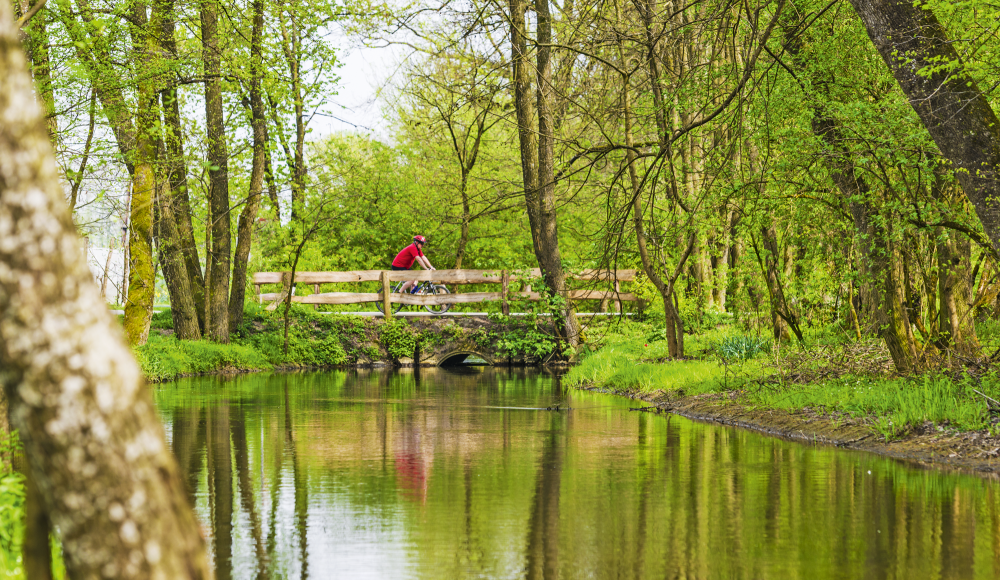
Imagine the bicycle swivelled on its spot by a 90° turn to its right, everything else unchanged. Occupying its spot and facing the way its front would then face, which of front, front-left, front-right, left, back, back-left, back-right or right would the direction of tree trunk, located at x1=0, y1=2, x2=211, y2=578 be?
front

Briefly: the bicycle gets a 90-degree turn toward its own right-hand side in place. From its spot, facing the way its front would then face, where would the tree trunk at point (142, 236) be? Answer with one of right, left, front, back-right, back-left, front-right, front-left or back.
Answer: front-right

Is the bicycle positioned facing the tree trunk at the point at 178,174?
no

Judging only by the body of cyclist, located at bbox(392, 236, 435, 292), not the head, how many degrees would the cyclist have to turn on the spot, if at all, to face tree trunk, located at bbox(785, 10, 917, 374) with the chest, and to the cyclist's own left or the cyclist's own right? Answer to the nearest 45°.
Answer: approximately 90° to the cyclist's own right

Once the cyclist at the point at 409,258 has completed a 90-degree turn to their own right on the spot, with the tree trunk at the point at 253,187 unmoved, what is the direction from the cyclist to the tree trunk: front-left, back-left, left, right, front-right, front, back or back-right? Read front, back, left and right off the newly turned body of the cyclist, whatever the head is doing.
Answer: front-right

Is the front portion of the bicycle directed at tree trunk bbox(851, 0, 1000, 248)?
no

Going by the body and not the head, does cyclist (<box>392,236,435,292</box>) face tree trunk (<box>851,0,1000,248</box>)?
no

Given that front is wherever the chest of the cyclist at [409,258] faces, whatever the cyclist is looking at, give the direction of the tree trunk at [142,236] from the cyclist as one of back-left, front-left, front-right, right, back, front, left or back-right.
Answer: back-right

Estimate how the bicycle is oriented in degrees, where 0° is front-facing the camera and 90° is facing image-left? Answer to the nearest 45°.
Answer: approximately 270°

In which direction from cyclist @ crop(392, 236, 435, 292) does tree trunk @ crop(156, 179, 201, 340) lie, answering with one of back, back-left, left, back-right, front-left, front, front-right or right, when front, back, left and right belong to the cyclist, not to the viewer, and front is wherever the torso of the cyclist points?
back-right

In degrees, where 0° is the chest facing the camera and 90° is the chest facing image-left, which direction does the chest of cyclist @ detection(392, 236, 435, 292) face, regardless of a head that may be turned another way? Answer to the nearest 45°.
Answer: approximately 270°

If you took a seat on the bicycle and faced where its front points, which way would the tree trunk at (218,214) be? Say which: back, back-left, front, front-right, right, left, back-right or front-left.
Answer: back-right

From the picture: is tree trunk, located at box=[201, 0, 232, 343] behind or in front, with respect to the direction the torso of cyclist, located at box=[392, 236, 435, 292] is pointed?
behind

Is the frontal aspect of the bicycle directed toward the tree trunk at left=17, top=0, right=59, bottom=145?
no
